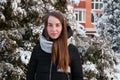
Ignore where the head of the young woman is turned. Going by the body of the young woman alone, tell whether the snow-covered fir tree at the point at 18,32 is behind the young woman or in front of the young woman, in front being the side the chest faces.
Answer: behind

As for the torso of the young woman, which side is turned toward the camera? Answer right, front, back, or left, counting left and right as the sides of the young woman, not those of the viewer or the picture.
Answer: front

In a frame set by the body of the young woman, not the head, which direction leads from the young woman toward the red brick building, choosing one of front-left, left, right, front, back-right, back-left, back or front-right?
back

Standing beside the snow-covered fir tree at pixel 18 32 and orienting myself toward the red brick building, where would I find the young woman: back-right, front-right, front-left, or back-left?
back-right

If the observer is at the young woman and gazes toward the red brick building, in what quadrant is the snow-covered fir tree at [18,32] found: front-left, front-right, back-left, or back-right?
front-left
